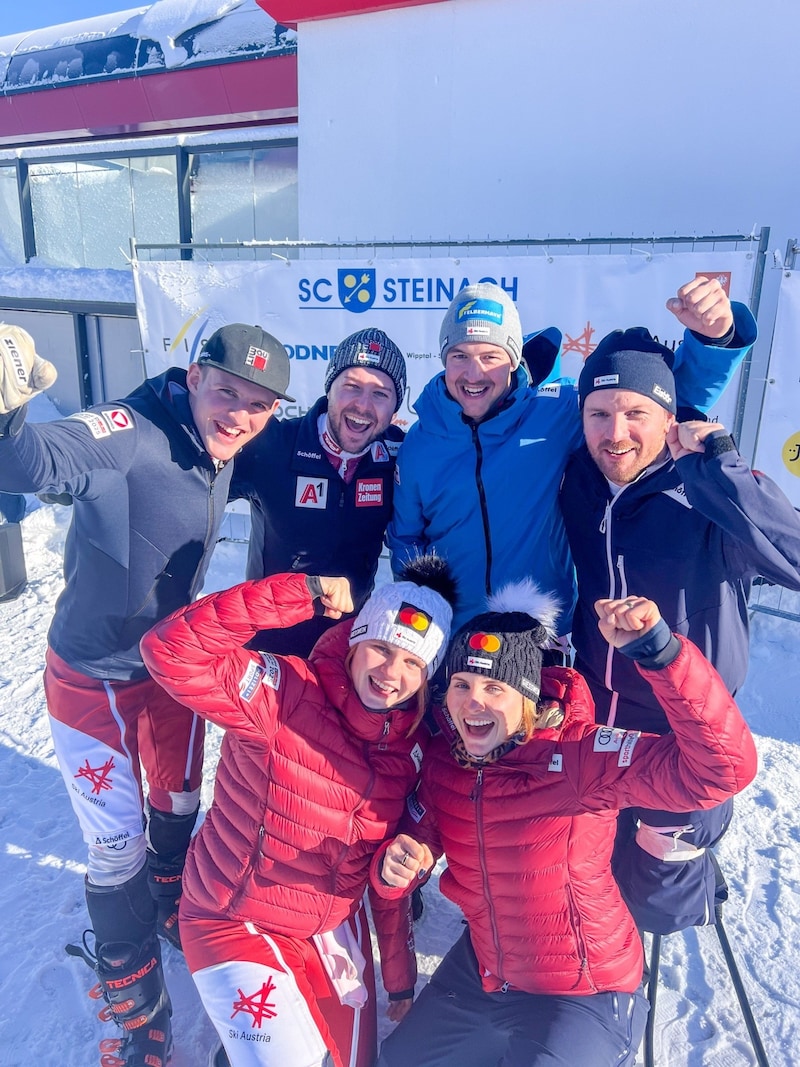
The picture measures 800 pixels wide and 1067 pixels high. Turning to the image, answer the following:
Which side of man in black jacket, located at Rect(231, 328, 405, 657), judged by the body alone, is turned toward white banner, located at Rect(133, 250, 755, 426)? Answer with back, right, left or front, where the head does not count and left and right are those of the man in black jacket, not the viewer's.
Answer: back

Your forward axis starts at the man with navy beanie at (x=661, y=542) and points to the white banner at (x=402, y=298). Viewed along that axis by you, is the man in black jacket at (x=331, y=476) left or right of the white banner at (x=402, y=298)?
left

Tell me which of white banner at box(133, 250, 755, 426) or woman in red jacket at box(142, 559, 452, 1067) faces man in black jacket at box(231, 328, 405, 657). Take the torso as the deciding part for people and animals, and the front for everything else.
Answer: the white banner

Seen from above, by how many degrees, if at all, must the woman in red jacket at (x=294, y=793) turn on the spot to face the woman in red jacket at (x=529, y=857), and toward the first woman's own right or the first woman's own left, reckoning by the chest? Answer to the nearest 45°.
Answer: approximately 45° to the first woman's own left

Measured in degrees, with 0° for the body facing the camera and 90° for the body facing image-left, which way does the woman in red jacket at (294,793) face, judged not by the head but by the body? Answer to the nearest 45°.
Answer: approximately 315°

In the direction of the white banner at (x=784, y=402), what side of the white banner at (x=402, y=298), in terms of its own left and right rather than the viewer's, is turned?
left

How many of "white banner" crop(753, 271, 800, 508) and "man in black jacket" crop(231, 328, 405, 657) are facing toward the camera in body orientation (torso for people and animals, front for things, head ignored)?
2
